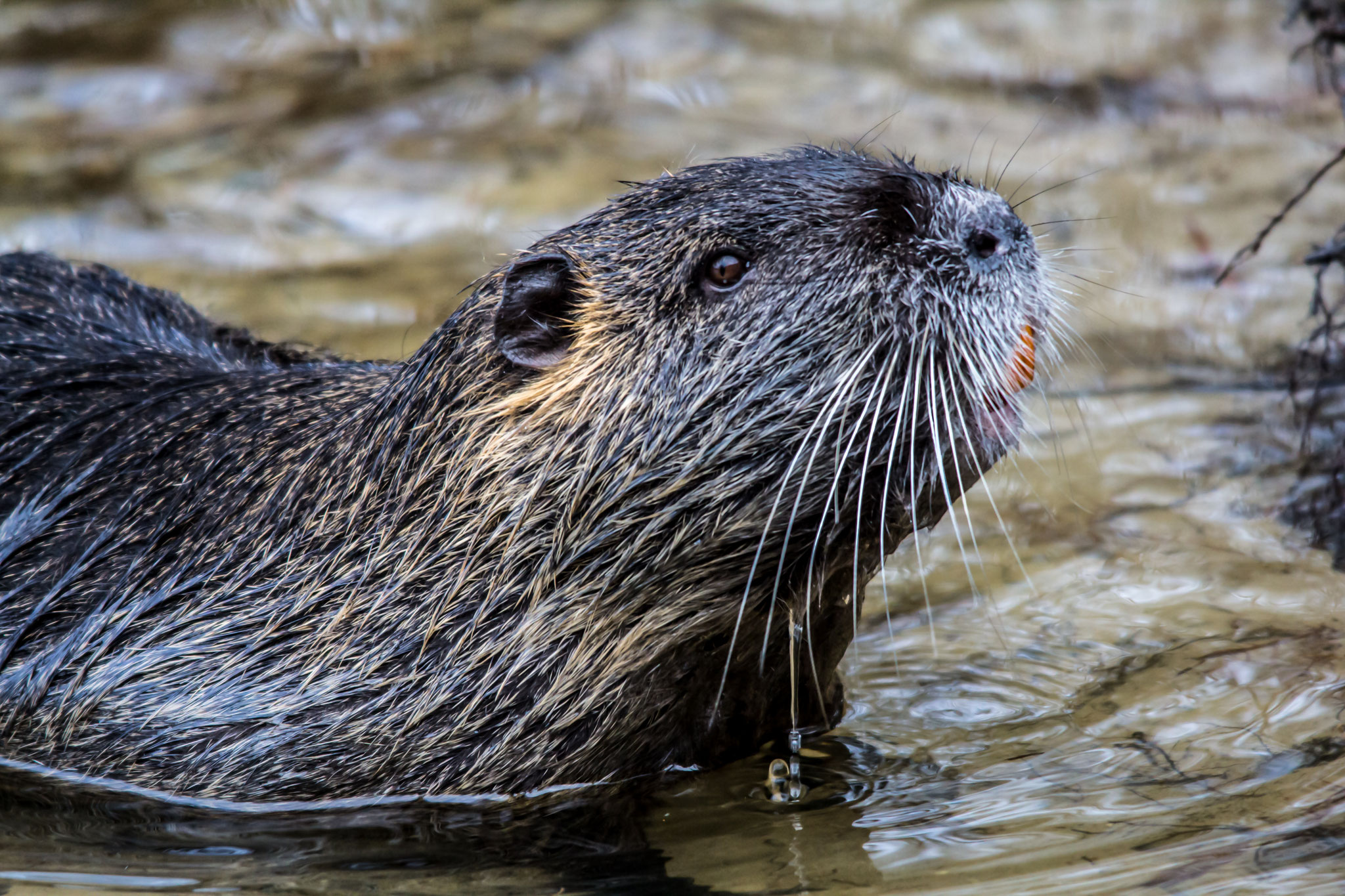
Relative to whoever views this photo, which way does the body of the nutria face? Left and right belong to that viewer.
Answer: facing to the right of the viewer

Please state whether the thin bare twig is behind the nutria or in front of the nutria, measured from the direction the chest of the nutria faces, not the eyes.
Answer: in front
